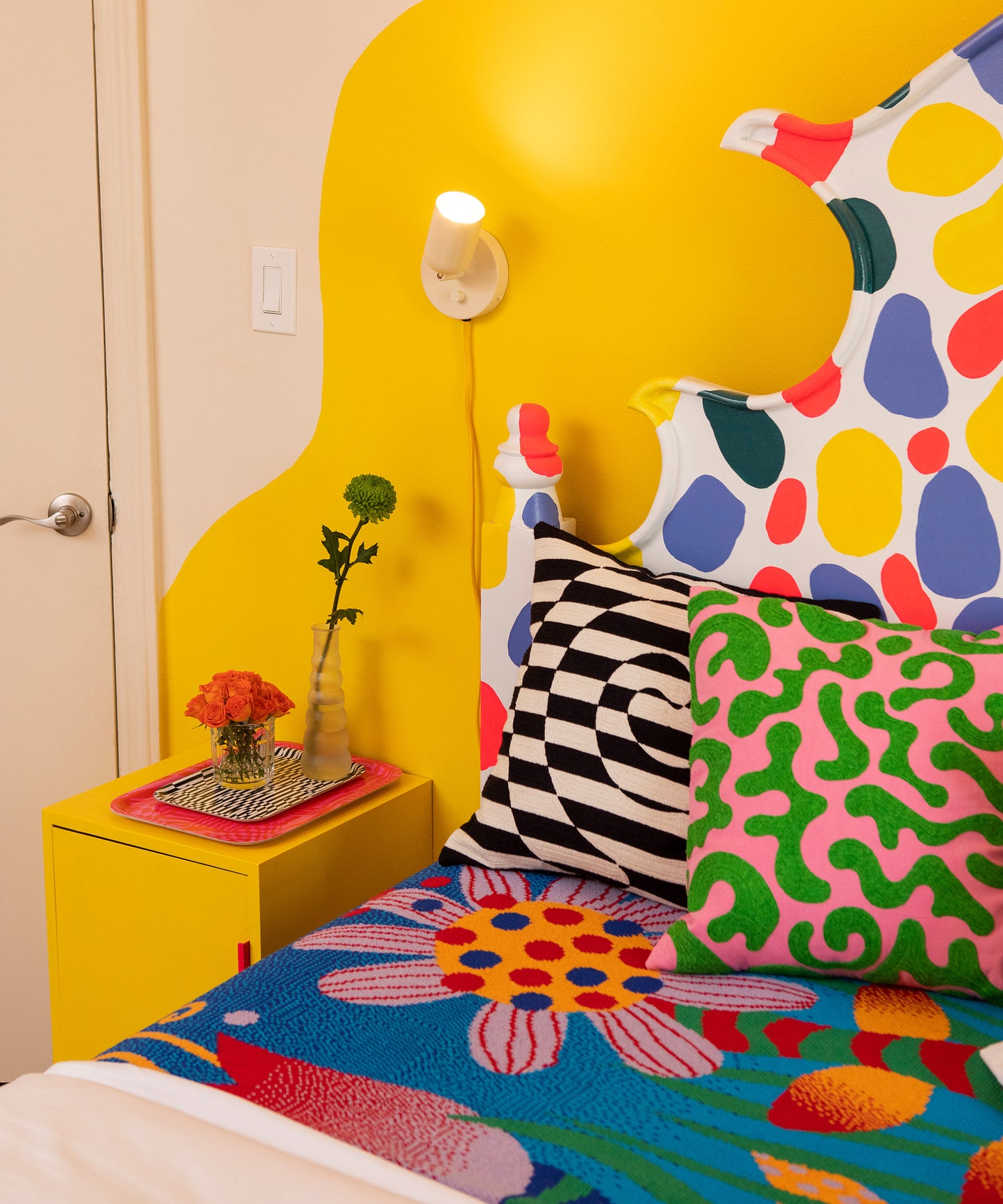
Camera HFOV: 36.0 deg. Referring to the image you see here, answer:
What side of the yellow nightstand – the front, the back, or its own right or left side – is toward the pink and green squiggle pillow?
left

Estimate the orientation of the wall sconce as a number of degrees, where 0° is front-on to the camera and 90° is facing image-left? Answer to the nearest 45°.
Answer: approximately 45°

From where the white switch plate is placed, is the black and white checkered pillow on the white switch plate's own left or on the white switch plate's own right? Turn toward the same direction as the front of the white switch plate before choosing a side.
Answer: on the white switch plate's own left

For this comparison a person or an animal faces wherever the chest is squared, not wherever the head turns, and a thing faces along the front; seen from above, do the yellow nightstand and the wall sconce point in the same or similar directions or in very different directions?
same or similar directions

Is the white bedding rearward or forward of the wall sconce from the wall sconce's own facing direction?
forward

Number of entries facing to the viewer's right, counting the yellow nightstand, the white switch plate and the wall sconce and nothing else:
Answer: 0

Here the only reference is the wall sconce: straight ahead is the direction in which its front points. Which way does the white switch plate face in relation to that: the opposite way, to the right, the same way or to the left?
the same way

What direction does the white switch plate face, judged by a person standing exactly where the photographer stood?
facing the viewer and to the left of the viewer

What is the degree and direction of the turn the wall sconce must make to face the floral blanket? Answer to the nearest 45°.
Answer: approximately 45° to its left

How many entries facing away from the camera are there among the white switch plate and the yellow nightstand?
0

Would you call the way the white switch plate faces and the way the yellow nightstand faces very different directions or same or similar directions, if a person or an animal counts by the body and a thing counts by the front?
same or similar directions
